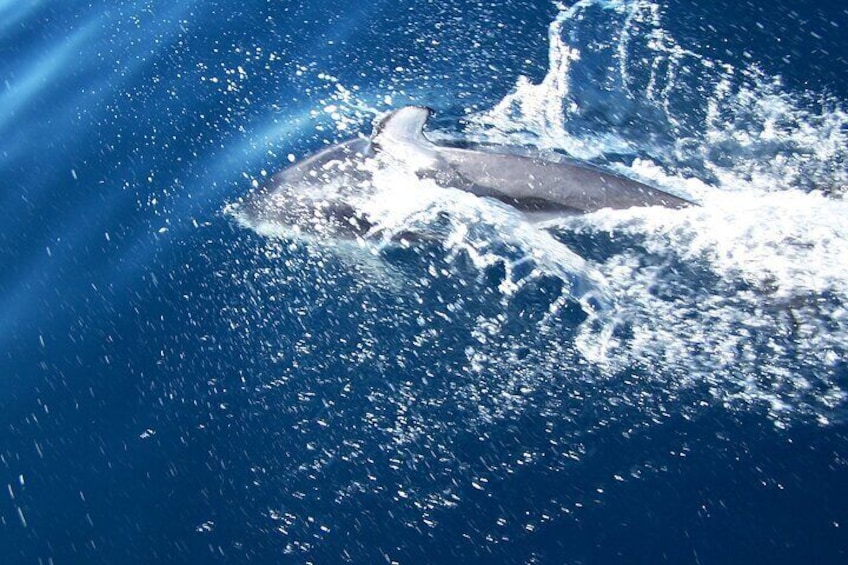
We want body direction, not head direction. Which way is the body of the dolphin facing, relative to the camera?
to the viewer's left
